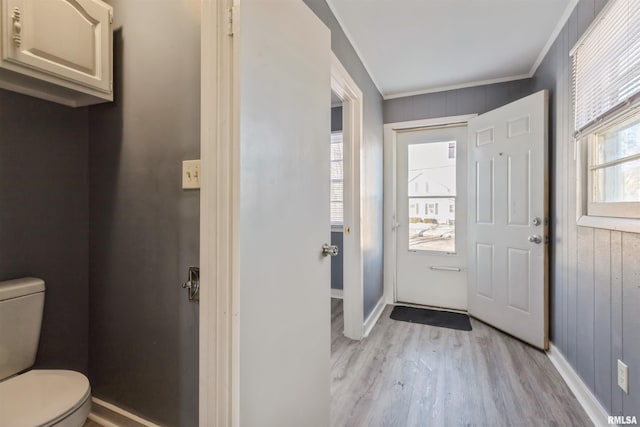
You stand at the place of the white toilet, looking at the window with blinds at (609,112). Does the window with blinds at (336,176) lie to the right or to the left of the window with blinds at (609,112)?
left

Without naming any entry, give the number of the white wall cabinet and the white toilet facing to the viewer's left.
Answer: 0

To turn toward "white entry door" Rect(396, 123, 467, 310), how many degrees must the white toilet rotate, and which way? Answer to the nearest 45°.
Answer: approximately 45° to its left

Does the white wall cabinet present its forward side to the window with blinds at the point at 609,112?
yes

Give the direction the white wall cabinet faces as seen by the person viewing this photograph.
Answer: facing the viewer and to the right of the viewer

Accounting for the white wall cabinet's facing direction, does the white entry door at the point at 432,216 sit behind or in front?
in front

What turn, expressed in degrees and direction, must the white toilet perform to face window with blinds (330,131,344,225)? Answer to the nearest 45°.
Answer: approximately 45° to its left

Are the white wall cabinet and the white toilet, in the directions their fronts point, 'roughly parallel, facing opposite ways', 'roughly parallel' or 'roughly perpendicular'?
roughly parallel

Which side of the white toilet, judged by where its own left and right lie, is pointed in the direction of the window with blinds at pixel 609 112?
front
